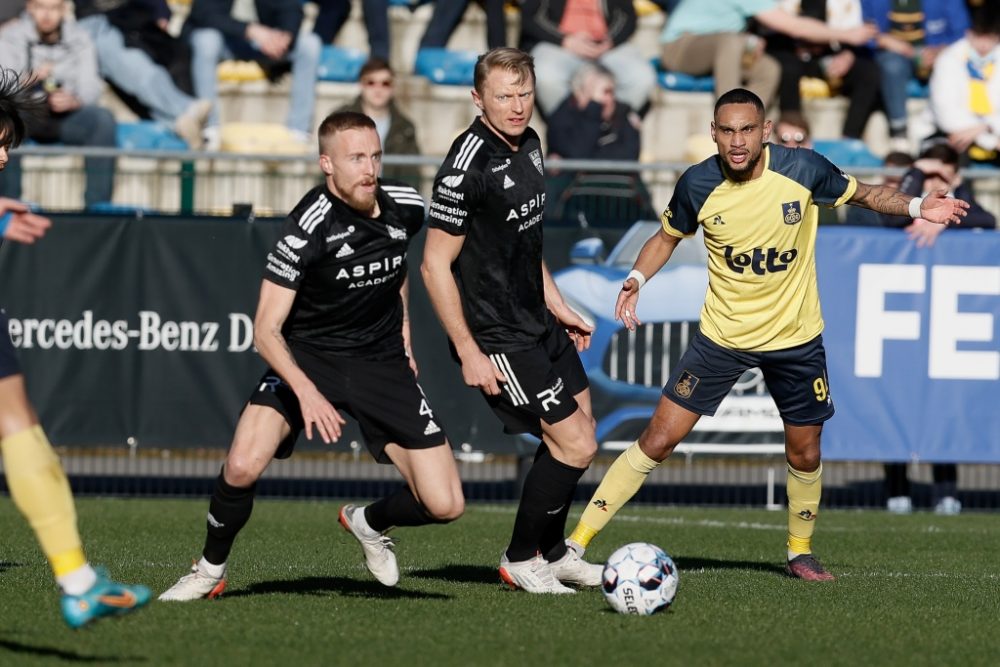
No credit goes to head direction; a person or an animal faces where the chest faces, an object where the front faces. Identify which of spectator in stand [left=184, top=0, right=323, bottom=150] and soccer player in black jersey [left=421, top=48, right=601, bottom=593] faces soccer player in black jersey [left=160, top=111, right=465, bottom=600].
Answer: the spectator in stand

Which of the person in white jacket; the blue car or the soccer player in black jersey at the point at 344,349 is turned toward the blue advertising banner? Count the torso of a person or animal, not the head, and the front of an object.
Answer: the person in white jacket

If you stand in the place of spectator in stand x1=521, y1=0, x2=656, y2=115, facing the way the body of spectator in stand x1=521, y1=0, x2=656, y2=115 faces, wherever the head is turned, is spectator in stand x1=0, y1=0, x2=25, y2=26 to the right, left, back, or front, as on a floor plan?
right

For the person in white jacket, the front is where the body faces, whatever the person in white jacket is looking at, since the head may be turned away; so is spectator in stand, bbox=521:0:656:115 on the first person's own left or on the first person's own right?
on the first person's own right

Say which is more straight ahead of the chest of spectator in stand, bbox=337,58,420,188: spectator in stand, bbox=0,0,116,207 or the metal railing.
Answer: the metal railing

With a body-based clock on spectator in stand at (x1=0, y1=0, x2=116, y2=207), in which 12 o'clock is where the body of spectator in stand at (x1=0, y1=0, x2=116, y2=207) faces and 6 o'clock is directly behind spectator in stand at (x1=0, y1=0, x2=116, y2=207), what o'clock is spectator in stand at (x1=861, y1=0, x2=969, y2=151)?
spectator in stand at (x1=861, y1=0, x2=969, y2=151) is roughly at 9 o'clock from spectator in stand at (x1=0, y1=0, x2=116, y2=207).

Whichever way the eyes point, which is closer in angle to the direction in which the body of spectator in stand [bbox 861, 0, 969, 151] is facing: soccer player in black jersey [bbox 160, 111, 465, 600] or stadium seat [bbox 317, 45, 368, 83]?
the soccer player in black jersey
